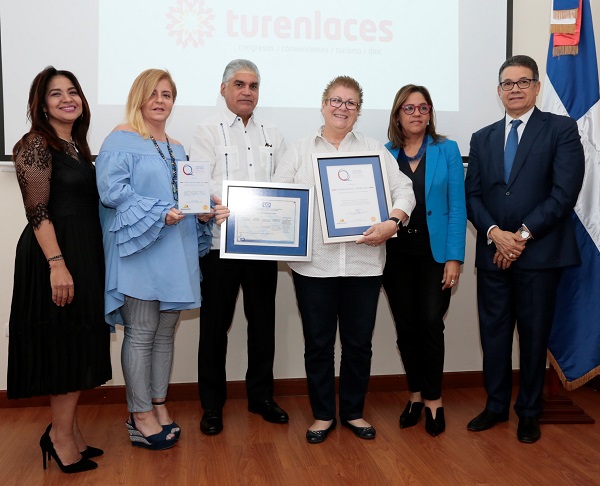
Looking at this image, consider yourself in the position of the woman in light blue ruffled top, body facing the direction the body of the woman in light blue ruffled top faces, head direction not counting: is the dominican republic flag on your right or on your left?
on your left

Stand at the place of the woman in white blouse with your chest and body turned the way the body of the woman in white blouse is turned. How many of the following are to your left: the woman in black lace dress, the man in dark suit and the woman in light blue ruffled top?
1

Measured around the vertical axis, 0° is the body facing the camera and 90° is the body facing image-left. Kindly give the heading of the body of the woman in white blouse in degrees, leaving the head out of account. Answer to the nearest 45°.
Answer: approximately 0°

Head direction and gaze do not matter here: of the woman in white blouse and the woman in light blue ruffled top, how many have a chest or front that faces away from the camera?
0

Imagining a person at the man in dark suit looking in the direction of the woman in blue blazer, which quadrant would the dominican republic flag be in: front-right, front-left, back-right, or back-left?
back-right

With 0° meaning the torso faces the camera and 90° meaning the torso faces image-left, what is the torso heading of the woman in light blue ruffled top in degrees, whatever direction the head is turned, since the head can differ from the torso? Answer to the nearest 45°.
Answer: approximately 315°

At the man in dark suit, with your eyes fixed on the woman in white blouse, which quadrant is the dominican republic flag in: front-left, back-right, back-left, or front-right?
back-right

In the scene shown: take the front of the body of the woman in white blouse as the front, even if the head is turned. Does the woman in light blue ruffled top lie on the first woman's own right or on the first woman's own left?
on the first woman's own right

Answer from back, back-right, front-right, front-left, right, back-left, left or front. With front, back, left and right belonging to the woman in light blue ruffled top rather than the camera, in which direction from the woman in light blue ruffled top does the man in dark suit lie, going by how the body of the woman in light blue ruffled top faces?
front-left
